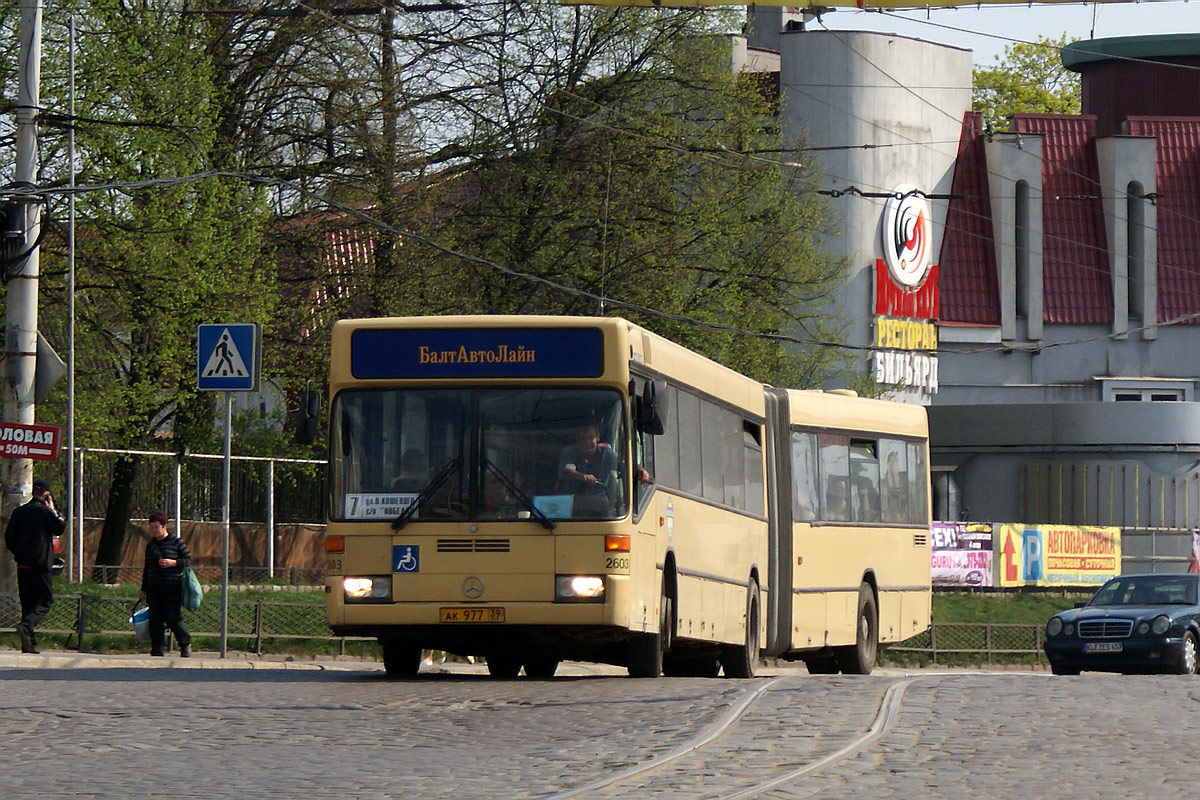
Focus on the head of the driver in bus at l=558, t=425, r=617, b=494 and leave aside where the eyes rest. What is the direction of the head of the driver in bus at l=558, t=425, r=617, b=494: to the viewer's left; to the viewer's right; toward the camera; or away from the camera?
toward the camera

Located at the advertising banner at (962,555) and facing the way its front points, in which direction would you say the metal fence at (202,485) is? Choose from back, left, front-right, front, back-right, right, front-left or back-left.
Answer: front-right

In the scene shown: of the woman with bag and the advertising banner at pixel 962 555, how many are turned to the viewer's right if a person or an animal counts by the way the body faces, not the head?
0

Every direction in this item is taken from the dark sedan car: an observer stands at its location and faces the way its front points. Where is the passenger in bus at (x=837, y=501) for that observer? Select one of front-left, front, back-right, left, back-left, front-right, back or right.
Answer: front

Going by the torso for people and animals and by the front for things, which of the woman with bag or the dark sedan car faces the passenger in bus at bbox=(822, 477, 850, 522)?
the dark sedan car

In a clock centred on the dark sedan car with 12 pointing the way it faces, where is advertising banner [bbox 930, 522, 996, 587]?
The advertising banner is roughly at 4 o'clock from the dark sedan car.

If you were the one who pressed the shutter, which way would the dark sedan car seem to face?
facing the viewer and to the left of the viewer

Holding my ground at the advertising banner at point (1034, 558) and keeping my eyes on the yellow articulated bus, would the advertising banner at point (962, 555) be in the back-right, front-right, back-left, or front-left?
front-right

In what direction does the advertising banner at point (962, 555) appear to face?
toward the camera

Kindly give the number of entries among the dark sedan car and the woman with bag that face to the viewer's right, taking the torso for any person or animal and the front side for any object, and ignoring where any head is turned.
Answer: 0

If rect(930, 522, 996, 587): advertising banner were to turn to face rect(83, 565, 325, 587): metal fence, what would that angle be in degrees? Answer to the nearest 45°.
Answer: approximately 45° to its right

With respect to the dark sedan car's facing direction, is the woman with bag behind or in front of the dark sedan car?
in front

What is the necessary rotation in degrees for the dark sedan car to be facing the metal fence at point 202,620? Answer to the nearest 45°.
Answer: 0° — it already faces it

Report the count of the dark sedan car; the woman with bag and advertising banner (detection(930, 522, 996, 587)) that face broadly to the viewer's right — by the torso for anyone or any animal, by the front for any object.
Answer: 0
